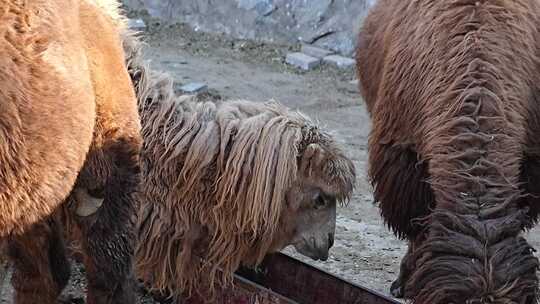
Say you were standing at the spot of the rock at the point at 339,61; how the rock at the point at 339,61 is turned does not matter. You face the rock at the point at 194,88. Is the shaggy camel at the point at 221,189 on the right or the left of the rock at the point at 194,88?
left

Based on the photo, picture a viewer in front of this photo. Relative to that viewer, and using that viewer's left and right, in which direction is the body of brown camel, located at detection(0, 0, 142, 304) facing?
facing away from the viewer and to the right of the viewer

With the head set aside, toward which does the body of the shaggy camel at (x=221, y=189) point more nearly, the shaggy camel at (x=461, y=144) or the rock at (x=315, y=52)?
the shaggy camel

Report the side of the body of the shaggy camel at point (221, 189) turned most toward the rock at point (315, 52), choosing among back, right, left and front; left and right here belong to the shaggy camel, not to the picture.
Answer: left

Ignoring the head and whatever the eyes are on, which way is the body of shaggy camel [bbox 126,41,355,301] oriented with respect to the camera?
to the viewer's right
